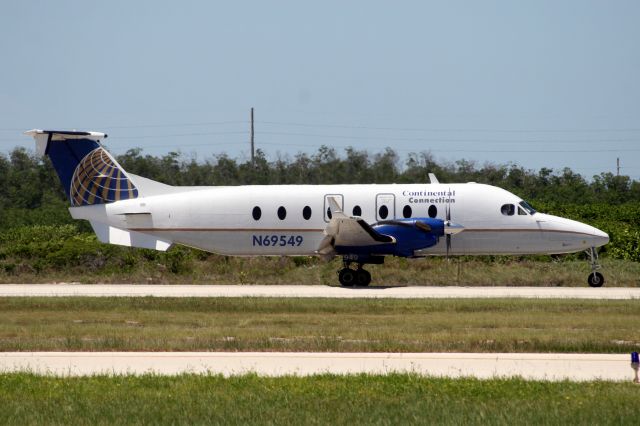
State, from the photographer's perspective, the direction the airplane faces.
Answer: facing to the right of the viewer
